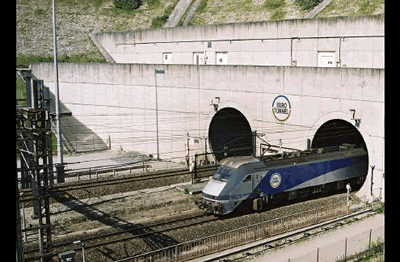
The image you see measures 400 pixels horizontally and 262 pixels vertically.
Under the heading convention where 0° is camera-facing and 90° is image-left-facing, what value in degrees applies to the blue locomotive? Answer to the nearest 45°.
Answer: approximately 45°

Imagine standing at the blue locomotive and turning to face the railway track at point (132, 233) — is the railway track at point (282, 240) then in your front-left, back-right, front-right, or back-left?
front-left

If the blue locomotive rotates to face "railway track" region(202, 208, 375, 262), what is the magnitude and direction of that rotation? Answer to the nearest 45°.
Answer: approximately 45° to its left

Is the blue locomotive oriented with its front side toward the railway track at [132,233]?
yes

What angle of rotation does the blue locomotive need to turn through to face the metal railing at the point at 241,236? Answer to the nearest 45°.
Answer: approximately 45° to its left
